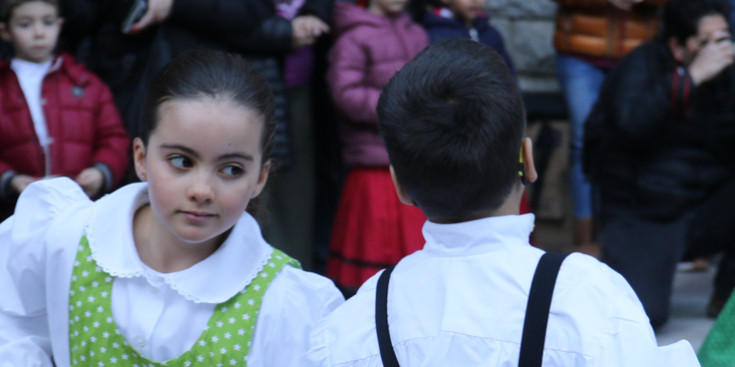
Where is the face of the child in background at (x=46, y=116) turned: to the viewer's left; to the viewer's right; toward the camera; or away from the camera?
toward the camera

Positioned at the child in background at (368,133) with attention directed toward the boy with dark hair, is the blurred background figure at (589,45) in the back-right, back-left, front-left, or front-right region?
back-left

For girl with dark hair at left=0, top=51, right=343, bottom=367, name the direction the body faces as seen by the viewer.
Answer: toward the camera

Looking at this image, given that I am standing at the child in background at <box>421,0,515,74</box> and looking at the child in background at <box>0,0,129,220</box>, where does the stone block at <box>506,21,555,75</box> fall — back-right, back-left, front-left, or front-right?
back-right

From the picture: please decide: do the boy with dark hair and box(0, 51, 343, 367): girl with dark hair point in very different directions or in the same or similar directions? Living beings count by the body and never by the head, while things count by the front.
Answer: very different directions

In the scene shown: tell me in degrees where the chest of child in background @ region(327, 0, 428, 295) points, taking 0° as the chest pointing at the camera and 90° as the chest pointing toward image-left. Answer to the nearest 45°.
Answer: approximately 315°

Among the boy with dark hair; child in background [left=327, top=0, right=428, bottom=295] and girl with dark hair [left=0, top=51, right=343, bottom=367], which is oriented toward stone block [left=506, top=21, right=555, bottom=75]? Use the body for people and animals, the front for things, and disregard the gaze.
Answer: the boy with dark hair

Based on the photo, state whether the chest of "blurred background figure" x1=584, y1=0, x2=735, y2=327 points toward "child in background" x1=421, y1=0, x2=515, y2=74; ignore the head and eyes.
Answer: no

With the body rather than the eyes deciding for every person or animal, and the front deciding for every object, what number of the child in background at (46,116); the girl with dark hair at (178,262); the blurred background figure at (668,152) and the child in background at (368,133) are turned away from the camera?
0

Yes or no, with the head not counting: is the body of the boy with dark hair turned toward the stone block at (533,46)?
yes

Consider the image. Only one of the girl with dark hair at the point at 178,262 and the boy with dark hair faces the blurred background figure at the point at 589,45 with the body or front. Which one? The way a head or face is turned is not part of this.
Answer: the boy with dark hair

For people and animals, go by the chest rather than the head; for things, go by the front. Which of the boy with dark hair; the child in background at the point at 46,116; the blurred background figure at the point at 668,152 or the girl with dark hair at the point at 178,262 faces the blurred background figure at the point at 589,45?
the boy with dark hair

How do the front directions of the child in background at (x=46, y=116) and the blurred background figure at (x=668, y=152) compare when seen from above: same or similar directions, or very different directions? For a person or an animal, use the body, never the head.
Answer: same or similar directions

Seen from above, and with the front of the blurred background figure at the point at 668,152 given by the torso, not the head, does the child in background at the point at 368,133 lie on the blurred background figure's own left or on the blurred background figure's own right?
on the blurred background figure's own right

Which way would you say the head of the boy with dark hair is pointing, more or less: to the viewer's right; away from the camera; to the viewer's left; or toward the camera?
away from the camera

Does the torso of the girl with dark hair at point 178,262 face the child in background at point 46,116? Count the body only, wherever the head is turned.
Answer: no

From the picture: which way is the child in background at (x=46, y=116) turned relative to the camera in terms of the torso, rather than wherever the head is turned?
toward the camera

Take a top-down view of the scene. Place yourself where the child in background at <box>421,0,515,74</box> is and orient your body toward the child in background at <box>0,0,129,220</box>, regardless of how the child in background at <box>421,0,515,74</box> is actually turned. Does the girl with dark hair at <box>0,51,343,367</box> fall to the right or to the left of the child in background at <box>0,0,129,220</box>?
left

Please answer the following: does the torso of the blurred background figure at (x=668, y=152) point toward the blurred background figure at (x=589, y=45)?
no

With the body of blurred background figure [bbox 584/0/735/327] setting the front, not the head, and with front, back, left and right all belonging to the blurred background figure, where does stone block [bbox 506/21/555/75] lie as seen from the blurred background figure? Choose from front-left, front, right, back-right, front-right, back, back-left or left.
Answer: back

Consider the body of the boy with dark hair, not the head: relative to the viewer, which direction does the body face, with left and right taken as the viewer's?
facing away from the viewer
